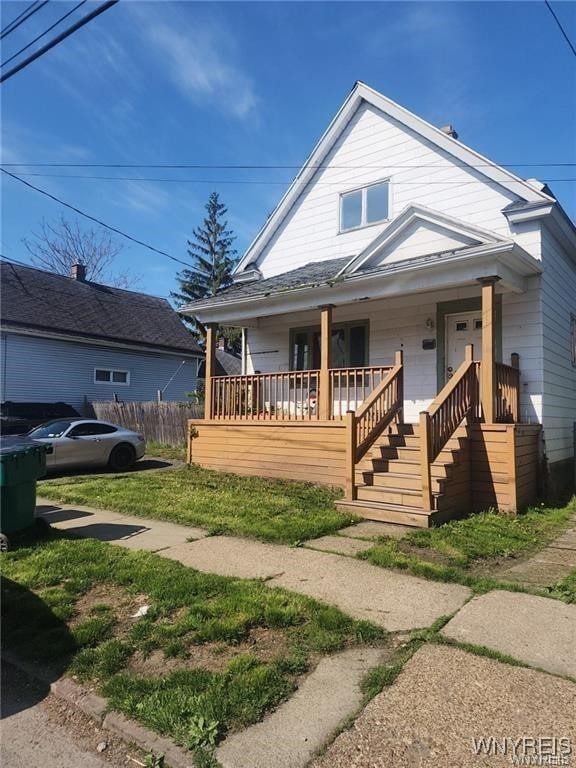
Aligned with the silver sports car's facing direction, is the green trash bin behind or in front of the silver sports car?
in front

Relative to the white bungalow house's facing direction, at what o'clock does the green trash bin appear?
The green trash bin is roughly at 12 o'clock from the white bungalow house.

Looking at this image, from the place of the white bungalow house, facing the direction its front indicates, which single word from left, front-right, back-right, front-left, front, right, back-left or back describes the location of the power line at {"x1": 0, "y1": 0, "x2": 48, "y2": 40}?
front

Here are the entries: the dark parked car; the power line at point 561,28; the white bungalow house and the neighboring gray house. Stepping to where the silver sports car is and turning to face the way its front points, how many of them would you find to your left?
2

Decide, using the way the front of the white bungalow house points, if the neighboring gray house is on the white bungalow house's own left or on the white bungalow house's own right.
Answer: on the white bungalow house's own right

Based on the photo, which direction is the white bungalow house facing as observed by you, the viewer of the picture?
facing the viewer and to the left of the viewer

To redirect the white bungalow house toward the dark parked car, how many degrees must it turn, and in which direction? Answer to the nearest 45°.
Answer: approximately 90° to its right

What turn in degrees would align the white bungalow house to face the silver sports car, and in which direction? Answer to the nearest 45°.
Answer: approximately 45° to its right

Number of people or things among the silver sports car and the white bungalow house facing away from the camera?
0

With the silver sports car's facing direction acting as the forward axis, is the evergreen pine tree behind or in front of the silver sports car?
behind
